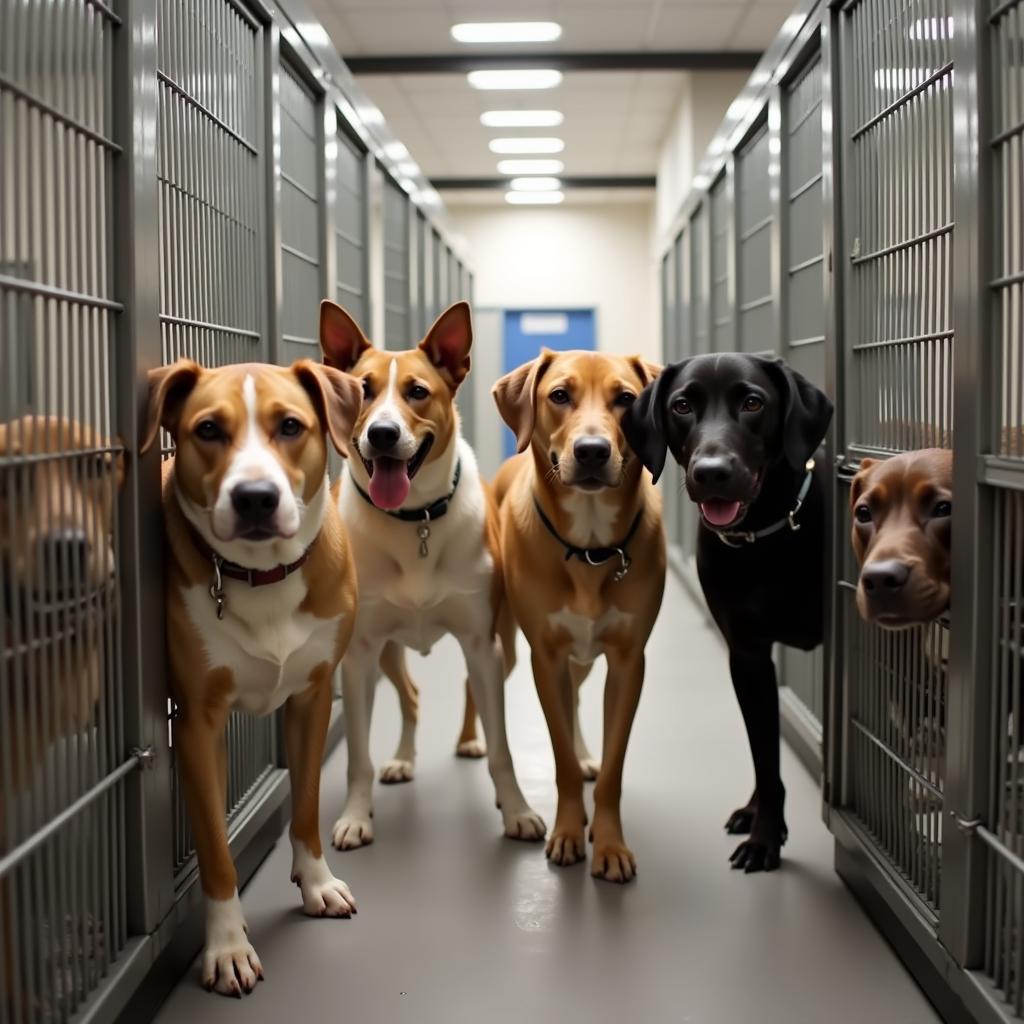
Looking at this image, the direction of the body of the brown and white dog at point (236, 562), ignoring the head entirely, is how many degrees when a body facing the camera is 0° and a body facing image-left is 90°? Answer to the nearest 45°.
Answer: approximately 0°

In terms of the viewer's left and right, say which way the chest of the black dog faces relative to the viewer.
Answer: facing the viewer and to the left of the viewer

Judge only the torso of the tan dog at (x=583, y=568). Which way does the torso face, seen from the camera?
toward the camera

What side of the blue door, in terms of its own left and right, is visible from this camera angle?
front

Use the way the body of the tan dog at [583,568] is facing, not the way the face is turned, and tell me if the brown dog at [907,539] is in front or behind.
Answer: in front

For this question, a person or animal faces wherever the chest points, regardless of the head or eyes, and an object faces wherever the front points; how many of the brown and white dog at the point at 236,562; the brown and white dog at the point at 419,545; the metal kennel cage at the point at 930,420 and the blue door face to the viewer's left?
1

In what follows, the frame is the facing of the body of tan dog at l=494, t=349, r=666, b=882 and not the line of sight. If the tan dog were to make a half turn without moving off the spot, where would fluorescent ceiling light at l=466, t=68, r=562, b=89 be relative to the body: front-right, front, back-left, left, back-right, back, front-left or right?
front

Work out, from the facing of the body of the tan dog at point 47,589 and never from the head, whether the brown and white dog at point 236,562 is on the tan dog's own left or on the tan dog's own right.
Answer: on the tan dog's own left

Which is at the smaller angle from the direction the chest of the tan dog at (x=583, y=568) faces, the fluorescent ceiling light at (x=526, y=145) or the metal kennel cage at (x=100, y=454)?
the metal kennel cage
